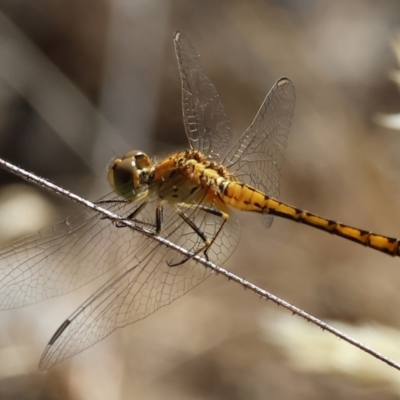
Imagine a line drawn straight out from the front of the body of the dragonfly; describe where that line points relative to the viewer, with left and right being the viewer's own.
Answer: facing to the left of the viewer
